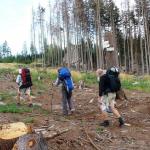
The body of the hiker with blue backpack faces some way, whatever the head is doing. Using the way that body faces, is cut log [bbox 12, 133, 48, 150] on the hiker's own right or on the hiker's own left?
on the hiker's own left

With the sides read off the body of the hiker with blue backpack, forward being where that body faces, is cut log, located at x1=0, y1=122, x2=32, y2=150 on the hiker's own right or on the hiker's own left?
on the hiker's own left
